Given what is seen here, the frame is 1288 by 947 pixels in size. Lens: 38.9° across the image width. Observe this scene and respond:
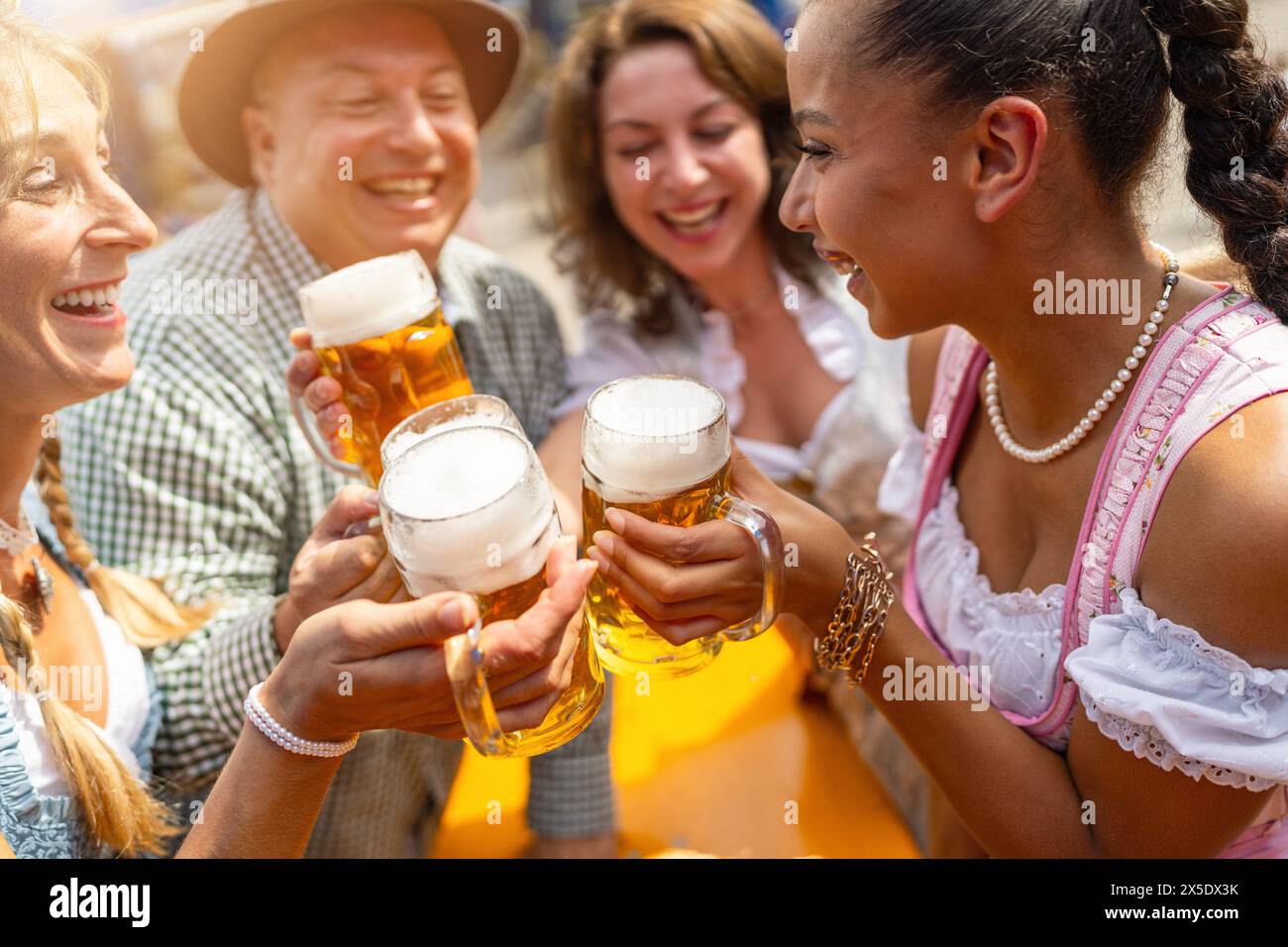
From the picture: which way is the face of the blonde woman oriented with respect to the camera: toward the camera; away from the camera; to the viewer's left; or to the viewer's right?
to the viewer's right

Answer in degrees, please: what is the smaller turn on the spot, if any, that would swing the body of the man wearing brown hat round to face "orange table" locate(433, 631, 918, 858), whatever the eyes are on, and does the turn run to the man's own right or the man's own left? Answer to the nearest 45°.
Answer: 0° — they already face it

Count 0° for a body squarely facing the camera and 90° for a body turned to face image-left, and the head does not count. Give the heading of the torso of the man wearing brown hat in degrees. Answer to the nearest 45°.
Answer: approximately 315°

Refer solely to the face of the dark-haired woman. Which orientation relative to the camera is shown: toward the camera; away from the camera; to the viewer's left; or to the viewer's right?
to the viewer's left

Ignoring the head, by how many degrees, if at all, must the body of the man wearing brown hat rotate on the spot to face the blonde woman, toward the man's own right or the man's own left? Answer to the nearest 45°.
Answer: approximately 45° to the man's own right

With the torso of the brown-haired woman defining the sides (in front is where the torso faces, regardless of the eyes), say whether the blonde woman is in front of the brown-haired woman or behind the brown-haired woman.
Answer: in front

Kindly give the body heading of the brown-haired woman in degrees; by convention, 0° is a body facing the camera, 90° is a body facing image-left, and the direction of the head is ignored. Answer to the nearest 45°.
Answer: approximately 0°

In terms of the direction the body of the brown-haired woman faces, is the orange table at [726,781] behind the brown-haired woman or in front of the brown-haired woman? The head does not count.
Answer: in front

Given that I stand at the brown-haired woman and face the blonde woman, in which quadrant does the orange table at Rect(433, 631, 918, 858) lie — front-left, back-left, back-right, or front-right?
front-left

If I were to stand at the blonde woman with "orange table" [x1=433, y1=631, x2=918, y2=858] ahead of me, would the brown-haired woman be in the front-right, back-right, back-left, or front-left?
front-left

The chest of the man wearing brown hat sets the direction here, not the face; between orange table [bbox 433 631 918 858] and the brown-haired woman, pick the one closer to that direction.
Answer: the orange table

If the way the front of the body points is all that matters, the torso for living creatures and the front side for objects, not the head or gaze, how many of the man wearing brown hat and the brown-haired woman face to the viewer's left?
0

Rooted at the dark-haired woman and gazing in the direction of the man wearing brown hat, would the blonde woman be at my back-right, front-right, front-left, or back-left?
front-left
